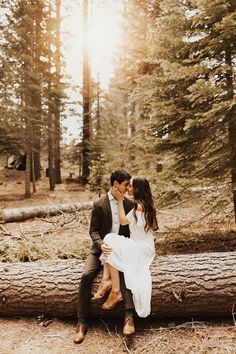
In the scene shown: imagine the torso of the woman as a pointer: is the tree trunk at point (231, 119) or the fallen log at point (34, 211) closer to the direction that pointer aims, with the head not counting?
the fallen log

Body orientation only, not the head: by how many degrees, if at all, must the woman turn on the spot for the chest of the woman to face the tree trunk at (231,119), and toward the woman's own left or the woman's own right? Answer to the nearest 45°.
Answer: approximately 135° to the woman's own right

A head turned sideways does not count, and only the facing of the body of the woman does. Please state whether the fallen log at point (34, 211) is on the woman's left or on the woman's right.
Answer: on the woman's right

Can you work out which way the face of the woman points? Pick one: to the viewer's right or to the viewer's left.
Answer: to the viewer's left

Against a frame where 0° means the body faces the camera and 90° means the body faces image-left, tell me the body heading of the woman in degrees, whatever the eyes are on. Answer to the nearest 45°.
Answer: approximately 90°

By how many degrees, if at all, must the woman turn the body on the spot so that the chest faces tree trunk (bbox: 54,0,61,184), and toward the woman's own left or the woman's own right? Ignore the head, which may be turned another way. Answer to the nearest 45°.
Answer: approximately 90° to the woman's own right
